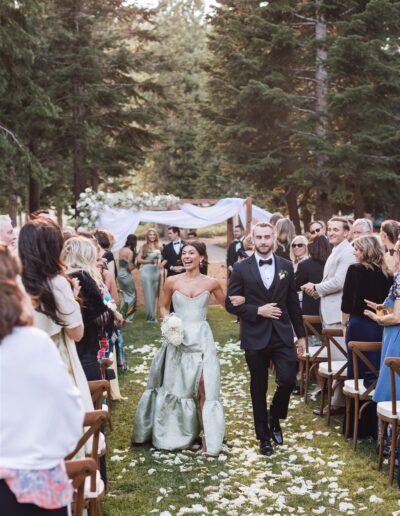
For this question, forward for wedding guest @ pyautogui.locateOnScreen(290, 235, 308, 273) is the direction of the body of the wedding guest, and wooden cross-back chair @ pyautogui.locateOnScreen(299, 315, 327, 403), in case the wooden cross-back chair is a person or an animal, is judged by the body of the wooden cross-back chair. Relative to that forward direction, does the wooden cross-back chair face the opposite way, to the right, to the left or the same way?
to the right

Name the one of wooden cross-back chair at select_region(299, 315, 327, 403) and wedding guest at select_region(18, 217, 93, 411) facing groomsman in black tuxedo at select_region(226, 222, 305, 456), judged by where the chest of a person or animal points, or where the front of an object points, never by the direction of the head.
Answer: the wedding guest

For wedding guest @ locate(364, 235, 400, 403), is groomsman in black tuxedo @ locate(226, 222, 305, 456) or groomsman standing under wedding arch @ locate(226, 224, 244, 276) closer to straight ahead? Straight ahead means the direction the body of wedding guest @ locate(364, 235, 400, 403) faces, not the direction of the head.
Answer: the groomsman in black tuxedo

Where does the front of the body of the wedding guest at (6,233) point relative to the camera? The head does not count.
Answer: to the viewer's right

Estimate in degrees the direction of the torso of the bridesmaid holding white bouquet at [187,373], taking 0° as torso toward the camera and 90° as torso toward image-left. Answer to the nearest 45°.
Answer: approximately 0°

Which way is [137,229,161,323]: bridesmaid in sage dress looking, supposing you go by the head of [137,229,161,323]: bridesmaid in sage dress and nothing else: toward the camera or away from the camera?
toward the camera

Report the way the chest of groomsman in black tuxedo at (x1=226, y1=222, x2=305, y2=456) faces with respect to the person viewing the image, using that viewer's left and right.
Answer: facing the viewer

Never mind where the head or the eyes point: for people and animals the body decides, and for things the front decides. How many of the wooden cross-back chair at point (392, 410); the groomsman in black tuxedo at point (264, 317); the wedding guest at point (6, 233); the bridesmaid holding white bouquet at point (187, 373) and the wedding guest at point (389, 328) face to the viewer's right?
1

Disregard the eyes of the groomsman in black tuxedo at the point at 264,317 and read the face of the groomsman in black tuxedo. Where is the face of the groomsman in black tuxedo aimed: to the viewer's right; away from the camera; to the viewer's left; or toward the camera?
toward the camera

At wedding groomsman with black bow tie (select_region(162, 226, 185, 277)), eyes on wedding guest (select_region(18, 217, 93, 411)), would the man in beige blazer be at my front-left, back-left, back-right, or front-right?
front-left

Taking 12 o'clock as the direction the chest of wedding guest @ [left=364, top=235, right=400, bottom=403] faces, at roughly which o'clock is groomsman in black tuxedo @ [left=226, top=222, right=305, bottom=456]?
The groomsman in black tuxedo is roughly at 1 o'clock from the wedding guest.

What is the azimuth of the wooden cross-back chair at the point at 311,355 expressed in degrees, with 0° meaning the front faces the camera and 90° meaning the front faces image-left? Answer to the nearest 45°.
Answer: approximately 135°

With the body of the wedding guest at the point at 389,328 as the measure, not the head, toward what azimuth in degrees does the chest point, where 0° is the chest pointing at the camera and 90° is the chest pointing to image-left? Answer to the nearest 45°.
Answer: approximately 90°

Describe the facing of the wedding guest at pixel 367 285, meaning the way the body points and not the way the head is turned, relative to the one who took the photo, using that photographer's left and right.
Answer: facing away from the viewer and to the left of the viewer

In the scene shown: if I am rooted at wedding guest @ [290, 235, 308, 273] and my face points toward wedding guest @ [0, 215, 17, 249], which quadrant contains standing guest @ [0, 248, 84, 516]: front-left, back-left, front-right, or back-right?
front-left

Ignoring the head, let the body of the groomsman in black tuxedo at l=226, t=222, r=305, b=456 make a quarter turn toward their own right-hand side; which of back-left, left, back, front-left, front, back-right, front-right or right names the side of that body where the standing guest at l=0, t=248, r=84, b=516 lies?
left

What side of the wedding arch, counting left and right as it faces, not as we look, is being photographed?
front

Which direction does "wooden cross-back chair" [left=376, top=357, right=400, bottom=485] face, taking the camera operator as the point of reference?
facing away from the viewer and to the left of the viewer
